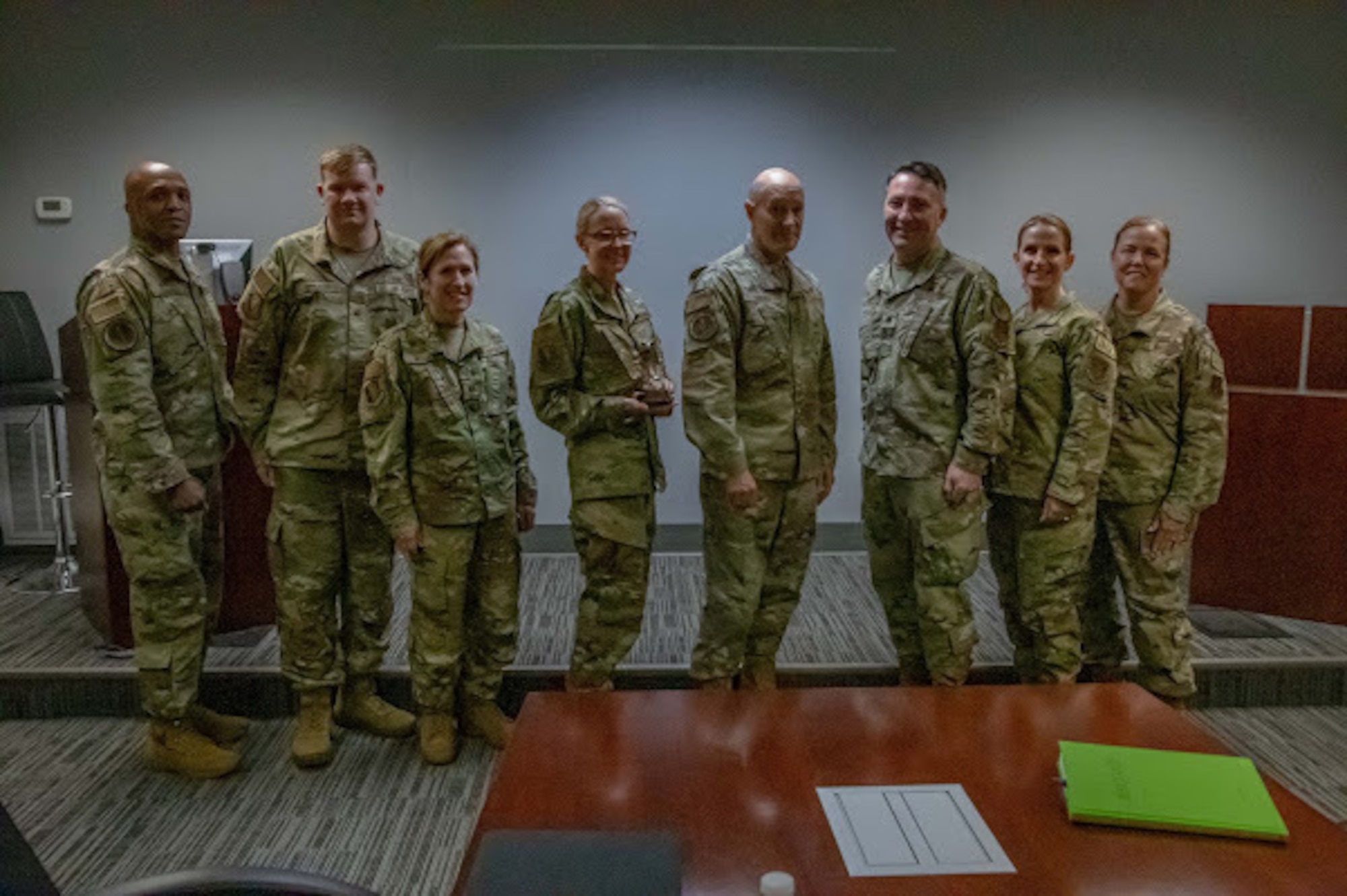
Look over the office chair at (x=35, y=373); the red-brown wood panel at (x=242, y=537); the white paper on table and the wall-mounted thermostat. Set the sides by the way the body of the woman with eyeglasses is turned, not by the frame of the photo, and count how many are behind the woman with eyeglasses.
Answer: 3

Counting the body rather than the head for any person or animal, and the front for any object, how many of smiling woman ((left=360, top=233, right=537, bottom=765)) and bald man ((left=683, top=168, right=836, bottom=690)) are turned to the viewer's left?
0

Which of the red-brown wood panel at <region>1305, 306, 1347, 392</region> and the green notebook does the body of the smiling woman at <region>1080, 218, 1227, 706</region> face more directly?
the green notebook

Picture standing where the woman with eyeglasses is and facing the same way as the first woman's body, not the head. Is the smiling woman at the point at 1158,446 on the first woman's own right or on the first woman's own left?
on the first woman's own left

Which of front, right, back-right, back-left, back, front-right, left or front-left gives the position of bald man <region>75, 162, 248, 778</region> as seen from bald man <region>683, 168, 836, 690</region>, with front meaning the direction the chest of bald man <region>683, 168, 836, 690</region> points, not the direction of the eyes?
back-right

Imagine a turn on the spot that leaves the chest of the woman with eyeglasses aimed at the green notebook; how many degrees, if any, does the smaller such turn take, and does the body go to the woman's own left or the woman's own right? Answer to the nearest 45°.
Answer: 0° — they already face it

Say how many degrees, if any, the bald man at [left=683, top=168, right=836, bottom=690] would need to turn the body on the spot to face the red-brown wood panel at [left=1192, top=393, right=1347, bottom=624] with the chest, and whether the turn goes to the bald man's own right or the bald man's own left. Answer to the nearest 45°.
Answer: approximately 90° to the bald man's own left

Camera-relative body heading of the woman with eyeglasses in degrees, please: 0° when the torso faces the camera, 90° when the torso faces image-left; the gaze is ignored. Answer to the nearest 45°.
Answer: approximately 315°

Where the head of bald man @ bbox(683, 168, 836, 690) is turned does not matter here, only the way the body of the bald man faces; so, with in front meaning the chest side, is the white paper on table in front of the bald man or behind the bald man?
in front

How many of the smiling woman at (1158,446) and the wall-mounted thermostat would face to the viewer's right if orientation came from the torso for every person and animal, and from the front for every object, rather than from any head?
0

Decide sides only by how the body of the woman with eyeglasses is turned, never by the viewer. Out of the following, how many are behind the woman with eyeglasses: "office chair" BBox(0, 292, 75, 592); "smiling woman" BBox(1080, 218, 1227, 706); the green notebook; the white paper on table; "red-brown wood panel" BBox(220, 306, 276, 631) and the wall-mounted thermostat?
3

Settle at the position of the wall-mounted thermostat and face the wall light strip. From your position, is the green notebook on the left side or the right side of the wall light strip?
right
